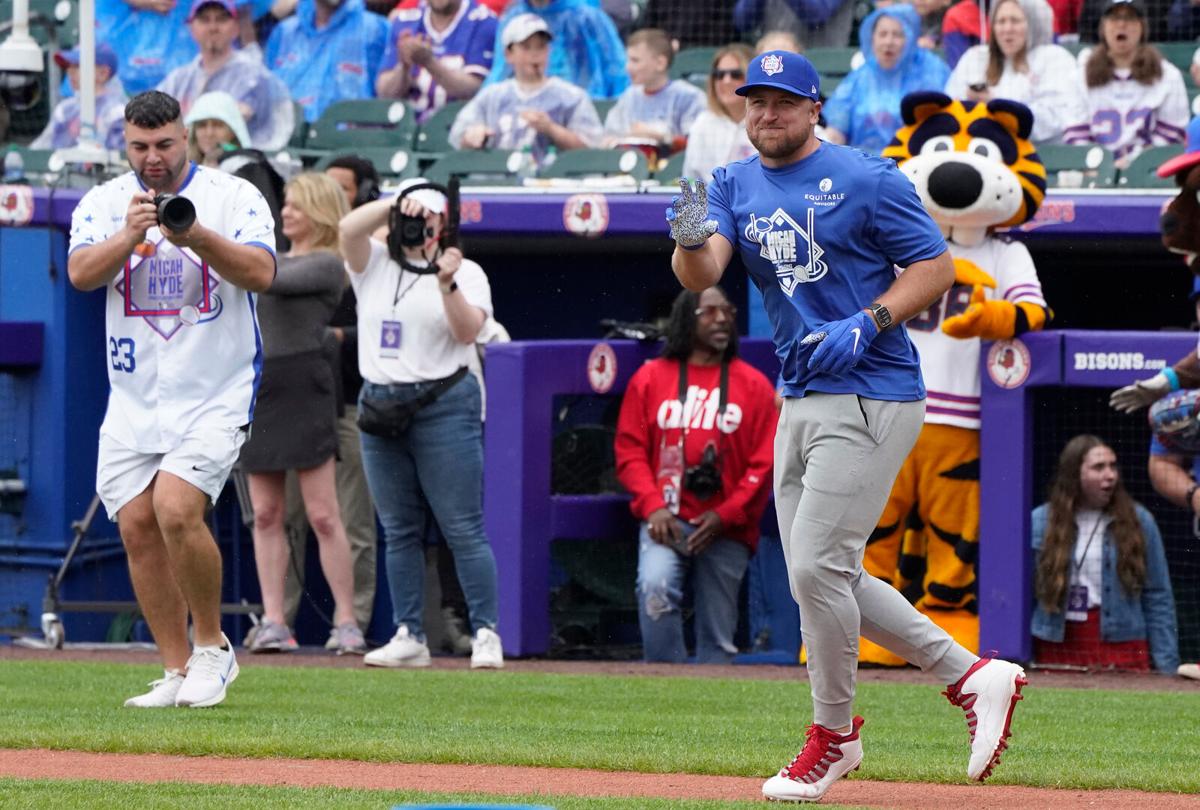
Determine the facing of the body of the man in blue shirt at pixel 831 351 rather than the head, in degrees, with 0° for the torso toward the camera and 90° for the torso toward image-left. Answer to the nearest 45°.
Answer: approximately 45°

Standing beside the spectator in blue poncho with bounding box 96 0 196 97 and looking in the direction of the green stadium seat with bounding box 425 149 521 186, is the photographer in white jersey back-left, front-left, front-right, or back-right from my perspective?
front-right

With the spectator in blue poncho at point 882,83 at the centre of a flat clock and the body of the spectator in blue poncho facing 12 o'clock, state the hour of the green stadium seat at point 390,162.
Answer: The green stadium seat is roughly at 3 o'clock from the spectator in blue poncho.

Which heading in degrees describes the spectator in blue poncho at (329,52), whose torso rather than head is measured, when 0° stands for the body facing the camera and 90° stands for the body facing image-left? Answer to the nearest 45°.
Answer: approximately 0°

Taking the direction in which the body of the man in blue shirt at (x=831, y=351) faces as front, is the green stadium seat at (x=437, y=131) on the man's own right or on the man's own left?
on the man's own right

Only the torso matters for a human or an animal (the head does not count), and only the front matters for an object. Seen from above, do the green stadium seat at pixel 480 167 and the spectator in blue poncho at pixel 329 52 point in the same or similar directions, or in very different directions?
same or similar directions

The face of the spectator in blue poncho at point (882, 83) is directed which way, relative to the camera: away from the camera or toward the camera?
toward the camera

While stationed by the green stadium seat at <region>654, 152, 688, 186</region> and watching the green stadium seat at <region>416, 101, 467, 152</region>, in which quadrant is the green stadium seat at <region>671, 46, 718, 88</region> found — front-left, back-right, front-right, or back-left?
front-right

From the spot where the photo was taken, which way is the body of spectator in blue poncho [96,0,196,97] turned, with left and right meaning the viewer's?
facing the viewer

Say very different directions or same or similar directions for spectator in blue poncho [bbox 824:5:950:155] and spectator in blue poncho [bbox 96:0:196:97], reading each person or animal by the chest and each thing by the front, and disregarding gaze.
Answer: same or similar directions

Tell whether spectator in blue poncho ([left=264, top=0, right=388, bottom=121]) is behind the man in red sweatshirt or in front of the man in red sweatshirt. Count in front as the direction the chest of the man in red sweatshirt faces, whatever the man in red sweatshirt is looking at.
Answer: behind

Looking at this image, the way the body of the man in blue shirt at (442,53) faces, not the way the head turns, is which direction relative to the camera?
toward the camera

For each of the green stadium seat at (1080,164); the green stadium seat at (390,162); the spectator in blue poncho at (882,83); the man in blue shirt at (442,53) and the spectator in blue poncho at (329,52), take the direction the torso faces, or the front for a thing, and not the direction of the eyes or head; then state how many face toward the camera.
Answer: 5

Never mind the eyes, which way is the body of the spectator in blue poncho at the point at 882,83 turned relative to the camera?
toward the camera

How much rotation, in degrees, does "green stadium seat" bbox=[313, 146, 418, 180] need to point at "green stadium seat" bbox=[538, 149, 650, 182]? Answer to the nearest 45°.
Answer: approximately 45° to its left

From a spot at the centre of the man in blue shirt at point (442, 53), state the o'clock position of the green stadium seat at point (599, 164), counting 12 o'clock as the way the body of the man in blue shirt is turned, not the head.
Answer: The green stadium seat is roughly at 11 o'clock from the man in blue shirt.

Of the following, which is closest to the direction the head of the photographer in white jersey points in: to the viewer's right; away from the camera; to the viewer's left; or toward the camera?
toward the camera

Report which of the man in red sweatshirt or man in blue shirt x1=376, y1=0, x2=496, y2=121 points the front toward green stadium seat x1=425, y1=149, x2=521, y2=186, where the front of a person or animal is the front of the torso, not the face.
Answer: the man in blue shirt

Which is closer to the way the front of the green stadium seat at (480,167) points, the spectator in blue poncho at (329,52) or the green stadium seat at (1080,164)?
the green stadium seat

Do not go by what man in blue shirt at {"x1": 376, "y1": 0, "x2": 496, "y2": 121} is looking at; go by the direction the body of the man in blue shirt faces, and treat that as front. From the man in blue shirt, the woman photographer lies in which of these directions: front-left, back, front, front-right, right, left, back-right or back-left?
front
